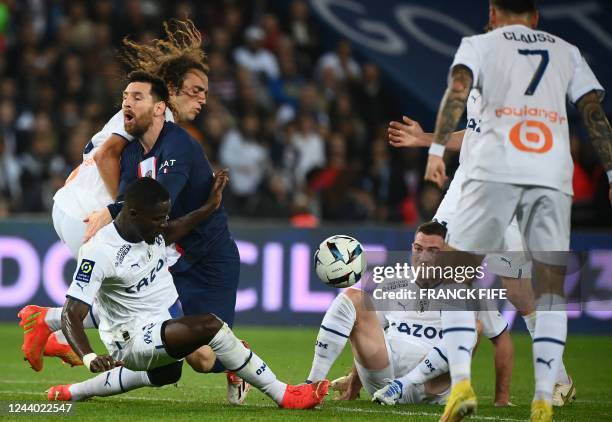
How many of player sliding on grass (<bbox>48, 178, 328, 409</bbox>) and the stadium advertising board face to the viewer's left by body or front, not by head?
0

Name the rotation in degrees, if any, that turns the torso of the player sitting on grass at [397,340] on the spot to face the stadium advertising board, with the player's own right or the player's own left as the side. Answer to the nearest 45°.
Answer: approximately 135° to the player's own right

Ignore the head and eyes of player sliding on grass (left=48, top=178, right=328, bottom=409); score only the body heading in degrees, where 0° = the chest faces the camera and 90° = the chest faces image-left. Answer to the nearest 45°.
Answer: approximately 315°

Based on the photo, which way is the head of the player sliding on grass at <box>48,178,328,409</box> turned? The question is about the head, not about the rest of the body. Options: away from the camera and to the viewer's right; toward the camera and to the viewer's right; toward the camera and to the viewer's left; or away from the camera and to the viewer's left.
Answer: toward the camera and to the viewer's right

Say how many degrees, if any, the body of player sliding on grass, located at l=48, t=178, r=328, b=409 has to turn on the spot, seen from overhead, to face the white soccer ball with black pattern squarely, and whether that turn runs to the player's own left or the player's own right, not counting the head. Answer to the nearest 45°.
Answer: approximately 90° to the player's own left

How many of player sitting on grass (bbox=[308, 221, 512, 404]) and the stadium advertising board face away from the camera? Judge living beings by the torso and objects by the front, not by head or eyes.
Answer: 0

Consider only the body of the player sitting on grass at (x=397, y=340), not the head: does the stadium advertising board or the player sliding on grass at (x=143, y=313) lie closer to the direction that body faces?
the player sliding on grass

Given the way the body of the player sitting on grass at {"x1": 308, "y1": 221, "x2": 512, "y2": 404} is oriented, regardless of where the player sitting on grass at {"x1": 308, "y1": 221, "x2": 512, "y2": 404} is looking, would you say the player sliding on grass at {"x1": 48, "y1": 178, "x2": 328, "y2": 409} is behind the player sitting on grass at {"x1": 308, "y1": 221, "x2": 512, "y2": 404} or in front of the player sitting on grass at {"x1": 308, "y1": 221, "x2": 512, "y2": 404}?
in front

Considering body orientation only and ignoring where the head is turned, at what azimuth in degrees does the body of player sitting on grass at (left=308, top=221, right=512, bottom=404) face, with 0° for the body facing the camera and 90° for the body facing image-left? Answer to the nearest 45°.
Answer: approximately 45°

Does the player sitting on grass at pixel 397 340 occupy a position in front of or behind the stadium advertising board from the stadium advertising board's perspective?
in front

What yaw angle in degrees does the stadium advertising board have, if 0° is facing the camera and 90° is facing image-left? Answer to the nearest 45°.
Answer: approximately 0°

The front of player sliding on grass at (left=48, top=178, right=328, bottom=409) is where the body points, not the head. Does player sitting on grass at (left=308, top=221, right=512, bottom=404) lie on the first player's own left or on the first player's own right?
on the first player's own left
